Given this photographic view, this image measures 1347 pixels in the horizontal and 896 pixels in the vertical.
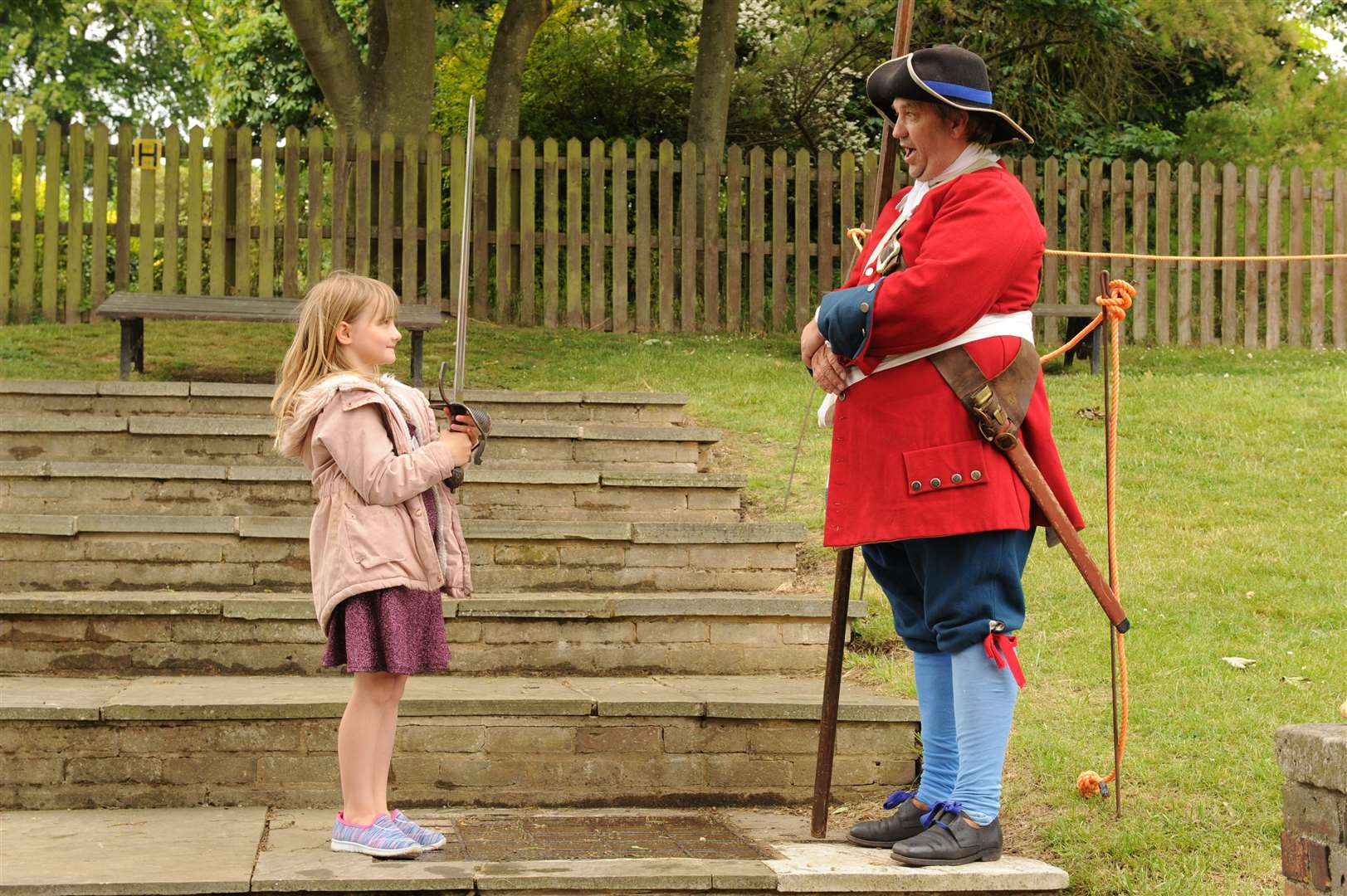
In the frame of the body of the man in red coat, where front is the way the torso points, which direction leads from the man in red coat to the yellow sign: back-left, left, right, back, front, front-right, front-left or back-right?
front-right

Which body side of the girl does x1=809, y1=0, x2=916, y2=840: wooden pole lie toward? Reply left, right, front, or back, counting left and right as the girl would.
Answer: front

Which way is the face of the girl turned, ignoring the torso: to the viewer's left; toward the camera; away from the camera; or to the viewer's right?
to the viewer's right

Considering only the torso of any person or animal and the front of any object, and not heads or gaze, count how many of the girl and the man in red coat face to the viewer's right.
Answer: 1

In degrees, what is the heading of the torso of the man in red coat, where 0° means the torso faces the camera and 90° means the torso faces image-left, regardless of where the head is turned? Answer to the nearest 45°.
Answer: approximately 90°

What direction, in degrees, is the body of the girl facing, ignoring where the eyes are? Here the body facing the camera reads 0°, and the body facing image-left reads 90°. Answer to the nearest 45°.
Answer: approximately 270°

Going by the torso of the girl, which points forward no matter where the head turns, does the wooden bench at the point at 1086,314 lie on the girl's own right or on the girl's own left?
on the girl's own left

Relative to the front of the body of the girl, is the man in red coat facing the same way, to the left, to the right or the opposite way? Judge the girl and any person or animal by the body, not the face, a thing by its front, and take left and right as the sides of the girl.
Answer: the opposite way

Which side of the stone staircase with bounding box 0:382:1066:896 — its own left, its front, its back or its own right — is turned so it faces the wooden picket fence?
back

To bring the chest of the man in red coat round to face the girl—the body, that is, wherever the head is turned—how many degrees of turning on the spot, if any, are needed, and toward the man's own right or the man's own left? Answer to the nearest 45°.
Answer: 0° — they already face them

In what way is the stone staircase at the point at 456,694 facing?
toward the camera

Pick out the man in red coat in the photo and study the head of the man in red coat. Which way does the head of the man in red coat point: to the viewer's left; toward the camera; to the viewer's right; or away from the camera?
to the viewer's left

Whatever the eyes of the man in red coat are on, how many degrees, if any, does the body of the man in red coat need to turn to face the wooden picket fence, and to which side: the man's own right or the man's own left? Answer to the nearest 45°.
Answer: approximately 90° to the man's own right
